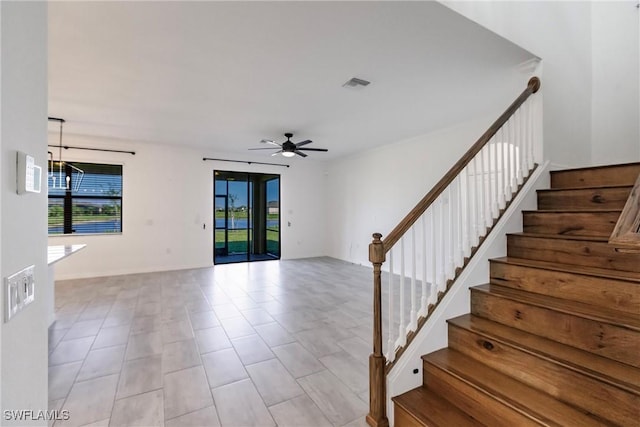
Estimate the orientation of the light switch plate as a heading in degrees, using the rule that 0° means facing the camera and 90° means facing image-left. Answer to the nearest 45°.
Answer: approximately 315°

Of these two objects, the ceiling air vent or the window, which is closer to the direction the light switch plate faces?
the ceiling air vent

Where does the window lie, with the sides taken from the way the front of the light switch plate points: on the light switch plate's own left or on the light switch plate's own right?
on the light switch plate's own left

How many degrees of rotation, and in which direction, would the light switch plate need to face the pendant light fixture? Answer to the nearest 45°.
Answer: approximately 135° to its left

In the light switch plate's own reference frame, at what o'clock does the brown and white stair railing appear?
The brown and white stair railing is roughly at 11 o'clock from the light switch plate.

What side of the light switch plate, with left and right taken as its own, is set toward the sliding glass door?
left

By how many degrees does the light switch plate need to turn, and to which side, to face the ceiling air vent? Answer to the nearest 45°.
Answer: approximately 45° to its left

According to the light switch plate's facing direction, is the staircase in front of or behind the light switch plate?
in front
